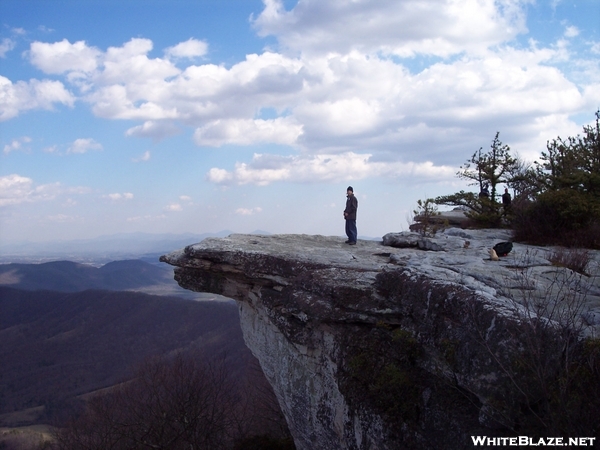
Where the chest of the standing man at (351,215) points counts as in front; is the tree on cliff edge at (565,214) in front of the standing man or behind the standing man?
behind

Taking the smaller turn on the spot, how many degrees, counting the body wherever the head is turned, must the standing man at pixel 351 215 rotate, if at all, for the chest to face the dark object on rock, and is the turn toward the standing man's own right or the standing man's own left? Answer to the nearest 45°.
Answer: approximately 135° to the standing man's own left

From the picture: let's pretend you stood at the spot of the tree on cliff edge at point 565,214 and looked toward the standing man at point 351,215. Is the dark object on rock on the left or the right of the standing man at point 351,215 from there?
left
